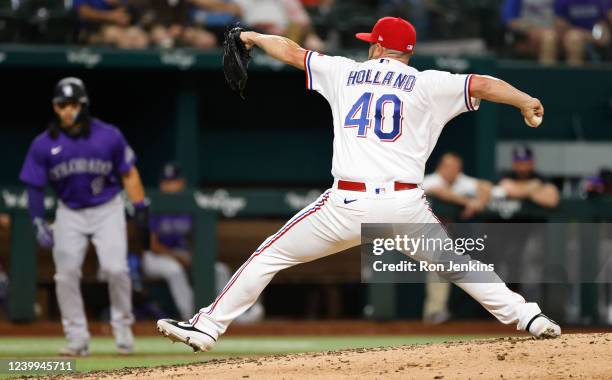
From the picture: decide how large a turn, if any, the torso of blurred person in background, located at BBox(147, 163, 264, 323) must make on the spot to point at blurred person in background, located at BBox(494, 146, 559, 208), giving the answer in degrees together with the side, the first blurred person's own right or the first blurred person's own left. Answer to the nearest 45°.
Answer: approximately 90° to the first blurred person's own left

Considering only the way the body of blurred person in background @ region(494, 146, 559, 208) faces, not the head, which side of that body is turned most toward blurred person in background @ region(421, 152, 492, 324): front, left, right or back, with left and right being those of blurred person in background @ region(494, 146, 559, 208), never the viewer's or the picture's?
right

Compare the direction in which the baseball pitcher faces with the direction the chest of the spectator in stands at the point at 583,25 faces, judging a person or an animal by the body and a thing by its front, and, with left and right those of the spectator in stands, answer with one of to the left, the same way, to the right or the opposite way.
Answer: the opposite way

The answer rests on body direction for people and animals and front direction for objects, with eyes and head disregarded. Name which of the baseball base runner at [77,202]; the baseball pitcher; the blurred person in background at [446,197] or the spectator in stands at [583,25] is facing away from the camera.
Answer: the baseball pitcher

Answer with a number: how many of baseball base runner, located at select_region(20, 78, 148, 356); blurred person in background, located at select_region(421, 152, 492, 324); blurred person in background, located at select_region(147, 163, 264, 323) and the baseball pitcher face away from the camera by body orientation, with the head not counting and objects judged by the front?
1

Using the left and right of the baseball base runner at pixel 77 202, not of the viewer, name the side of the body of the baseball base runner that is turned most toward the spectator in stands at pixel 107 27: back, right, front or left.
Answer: back

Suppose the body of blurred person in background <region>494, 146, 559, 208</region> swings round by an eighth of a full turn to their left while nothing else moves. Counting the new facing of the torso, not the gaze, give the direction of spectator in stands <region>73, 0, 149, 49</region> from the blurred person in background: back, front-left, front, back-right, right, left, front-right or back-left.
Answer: back-right

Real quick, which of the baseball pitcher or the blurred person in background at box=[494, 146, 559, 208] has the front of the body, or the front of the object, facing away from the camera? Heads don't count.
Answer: the baseball pitcher

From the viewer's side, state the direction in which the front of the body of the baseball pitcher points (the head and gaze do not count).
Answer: away from the camera

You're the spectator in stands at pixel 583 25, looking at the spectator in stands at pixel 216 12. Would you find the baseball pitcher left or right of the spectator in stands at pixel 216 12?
left

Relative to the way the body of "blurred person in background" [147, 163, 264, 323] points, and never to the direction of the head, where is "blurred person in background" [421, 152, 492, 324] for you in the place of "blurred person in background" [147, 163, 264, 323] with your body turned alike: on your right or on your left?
on your left
